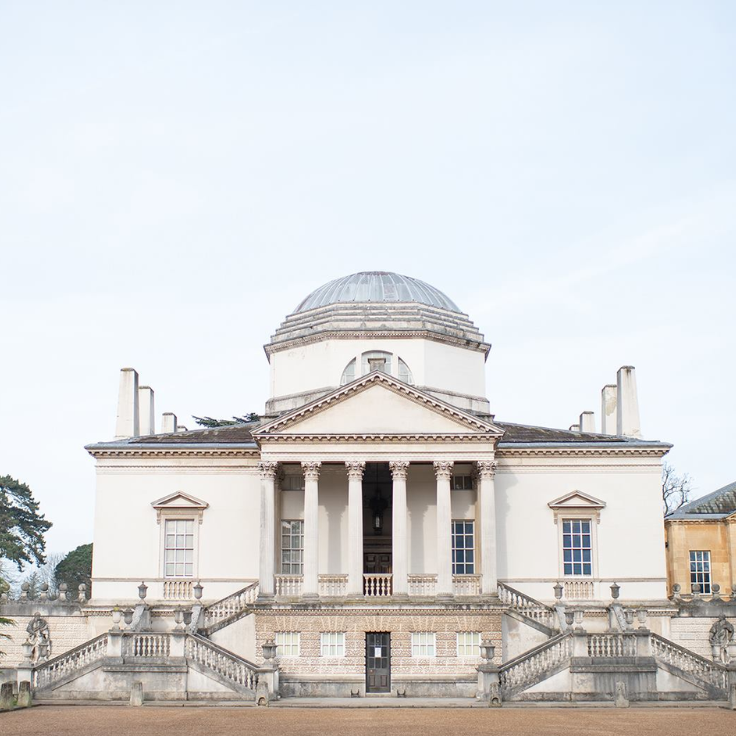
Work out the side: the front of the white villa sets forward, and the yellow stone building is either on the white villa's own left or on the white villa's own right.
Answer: on the white villa's own left

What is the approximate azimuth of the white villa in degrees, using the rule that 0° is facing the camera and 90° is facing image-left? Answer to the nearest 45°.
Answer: approximately 0°
